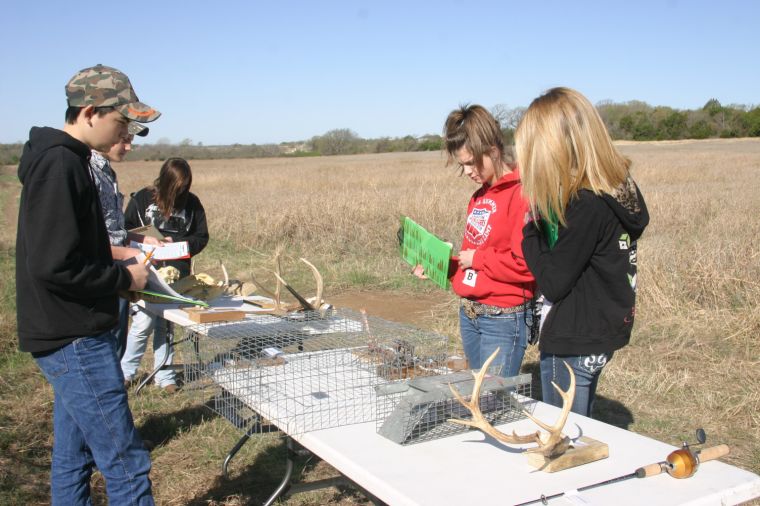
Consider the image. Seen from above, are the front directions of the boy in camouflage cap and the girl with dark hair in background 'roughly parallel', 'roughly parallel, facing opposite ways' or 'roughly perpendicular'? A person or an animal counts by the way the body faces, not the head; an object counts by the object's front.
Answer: roughly perpendicular

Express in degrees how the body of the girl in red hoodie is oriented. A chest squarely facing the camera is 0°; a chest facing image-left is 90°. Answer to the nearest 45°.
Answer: approximately 45°

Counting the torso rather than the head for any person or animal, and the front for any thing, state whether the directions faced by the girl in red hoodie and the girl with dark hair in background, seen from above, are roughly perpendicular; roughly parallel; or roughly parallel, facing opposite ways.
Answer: roughly perpendicular

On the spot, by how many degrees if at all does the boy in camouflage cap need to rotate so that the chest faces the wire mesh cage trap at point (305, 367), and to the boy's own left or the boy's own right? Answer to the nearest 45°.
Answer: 0° — they already face it

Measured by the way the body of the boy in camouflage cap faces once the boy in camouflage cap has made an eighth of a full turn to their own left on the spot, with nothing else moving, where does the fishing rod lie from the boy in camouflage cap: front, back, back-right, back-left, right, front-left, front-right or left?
right

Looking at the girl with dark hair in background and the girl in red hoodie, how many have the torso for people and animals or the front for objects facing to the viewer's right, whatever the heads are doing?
0

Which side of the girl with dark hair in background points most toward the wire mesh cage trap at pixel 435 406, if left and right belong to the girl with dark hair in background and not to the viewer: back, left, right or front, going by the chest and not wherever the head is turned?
front

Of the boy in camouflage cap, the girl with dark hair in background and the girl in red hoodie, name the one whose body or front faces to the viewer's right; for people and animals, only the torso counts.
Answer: the boy in camouflage cap

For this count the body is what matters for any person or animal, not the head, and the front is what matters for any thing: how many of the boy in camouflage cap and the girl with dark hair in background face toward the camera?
1

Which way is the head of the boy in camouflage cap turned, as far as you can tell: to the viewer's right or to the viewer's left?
to the viewer's right

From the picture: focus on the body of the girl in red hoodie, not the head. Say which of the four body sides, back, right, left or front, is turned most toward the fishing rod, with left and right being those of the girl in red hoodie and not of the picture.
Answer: left

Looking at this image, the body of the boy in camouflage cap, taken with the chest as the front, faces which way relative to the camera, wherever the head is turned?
to the viewer's right

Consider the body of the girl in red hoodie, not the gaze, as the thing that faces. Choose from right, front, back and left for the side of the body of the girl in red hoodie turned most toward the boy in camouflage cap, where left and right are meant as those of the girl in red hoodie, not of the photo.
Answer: front
